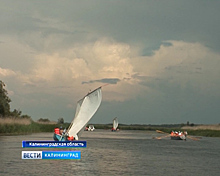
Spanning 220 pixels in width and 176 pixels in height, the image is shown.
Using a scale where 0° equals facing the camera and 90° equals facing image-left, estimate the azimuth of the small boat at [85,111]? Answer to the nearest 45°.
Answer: approximately 225°
